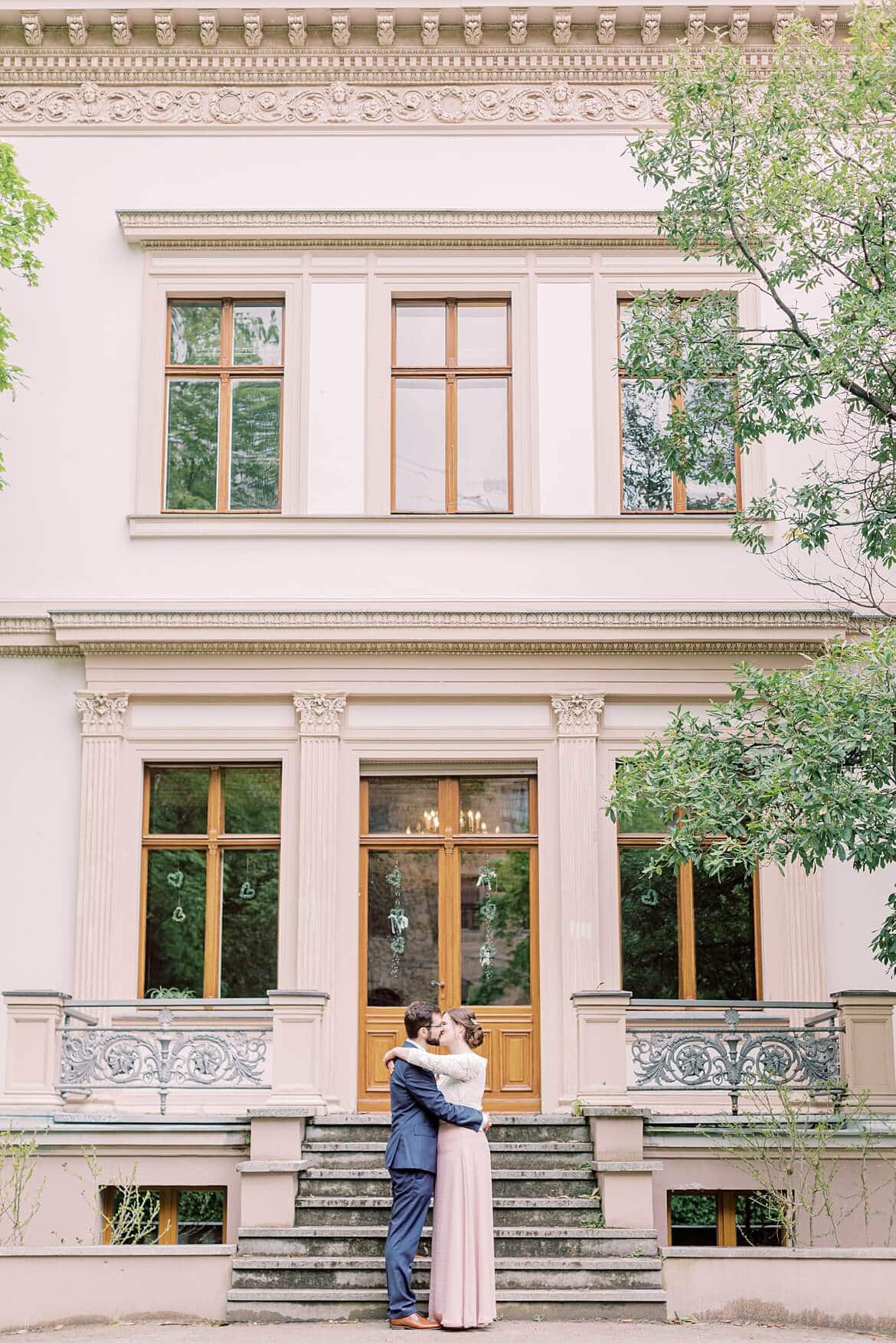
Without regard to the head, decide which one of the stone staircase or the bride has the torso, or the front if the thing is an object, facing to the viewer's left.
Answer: the bride

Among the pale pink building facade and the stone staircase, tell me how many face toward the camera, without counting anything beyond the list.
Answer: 2

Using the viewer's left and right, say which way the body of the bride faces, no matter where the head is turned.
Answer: facing to the left of the viewer

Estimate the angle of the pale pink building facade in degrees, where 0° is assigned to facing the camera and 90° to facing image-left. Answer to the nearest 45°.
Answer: approximately 0°

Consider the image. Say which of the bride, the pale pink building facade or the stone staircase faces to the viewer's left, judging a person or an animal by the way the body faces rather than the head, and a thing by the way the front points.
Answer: the bride

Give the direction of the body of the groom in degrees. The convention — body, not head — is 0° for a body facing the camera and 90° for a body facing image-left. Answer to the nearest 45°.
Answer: approximately 270°

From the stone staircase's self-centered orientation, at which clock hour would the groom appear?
The groom is roughly at 1 o'clock from the stone staircase.

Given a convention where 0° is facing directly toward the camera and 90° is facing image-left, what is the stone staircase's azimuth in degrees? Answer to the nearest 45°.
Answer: approximately 0°

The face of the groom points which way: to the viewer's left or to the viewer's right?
to the viewer's right
